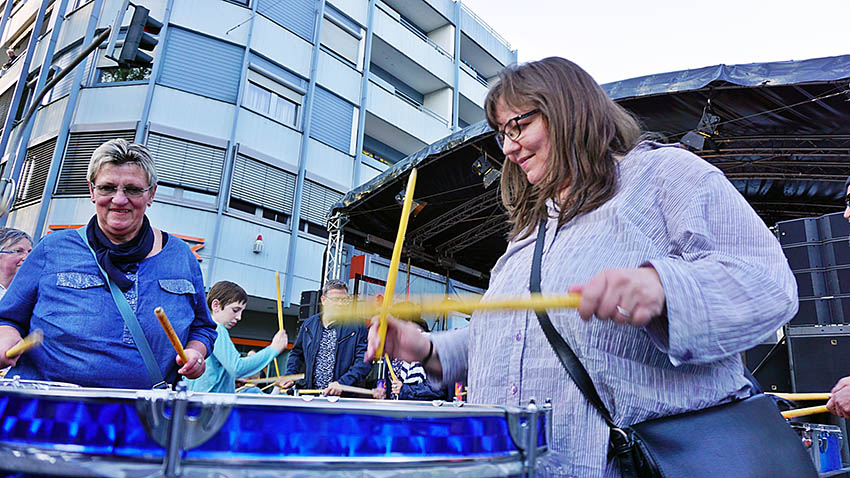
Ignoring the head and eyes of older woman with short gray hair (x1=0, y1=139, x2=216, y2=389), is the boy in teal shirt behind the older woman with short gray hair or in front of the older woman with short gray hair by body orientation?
behind

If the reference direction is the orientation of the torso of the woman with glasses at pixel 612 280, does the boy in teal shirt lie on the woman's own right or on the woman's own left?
on the woman's own right

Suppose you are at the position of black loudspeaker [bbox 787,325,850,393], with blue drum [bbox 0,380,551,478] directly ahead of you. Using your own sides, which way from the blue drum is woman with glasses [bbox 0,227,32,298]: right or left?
right
